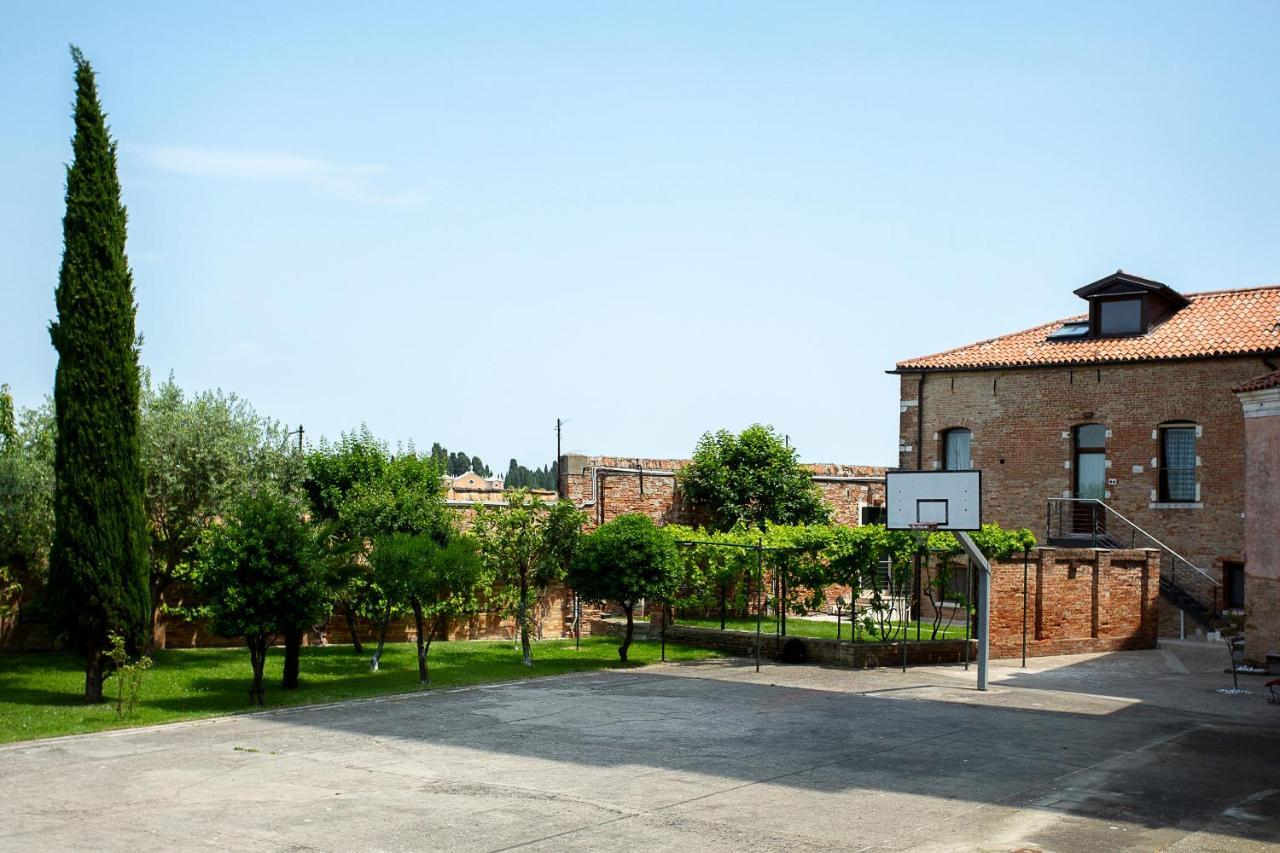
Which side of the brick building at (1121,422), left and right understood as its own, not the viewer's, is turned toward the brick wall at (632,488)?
right

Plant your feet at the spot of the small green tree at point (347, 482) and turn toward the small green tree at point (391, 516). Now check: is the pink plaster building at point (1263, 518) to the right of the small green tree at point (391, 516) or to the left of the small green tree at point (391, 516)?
left

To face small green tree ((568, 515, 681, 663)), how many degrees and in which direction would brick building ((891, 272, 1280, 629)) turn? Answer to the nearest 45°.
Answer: approximately 45° to its right

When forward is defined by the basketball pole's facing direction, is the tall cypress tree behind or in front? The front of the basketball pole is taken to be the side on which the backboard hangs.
in front

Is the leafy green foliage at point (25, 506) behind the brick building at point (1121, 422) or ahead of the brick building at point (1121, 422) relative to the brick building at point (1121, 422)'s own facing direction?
ahead

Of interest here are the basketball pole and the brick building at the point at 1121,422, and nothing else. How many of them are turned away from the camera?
0

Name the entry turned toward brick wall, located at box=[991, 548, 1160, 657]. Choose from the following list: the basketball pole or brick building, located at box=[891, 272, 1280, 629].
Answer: the brick building

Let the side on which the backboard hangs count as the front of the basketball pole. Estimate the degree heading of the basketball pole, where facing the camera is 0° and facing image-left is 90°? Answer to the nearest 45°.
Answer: approximately 45°

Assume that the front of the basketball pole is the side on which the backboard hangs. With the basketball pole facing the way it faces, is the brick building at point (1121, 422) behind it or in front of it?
behind

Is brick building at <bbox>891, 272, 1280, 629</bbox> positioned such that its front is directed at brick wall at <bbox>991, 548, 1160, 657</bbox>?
yes

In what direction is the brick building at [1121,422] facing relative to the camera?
toward the camera

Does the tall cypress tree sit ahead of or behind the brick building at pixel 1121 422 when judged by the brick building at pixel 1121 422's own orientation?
ahead

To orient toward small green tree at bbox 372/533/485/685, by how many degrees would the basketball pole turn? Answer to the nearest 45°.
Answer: approximately 45° to its right
